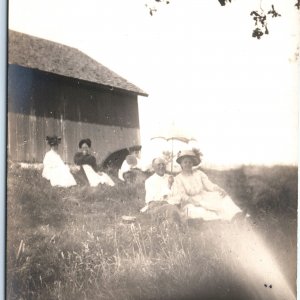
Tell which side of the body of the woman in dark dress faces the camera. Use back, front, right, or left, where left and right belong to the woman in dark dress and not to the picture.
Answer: front

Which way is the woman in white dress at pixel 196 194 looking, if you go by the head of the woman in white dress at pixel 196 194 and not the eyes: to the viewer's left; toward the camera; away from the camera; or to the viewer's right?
toward the camera
